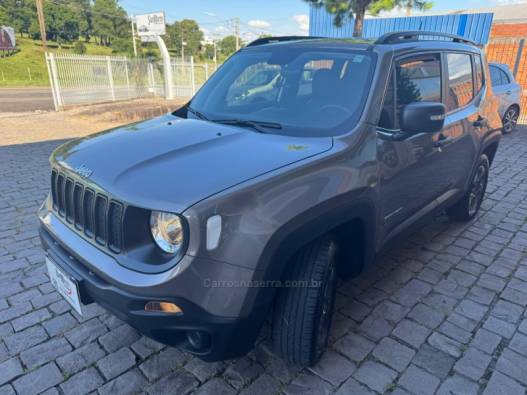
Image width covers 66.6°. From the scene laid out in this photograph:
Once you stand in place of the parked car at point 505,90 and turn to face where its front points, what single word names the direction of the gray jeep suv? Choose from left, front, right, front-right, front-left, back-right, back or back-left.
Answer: front-left

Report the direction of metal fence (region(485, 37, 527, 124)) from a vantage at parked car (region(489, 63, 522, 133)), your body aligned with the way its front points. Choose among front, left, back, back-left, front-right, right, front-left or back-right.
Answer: back-right

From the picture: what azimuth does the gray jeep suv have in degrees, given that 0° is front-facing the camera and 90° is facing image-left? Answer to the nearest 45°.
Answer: approximately 45°

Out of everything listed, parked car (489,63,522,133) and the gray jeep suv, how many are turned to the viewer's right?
0

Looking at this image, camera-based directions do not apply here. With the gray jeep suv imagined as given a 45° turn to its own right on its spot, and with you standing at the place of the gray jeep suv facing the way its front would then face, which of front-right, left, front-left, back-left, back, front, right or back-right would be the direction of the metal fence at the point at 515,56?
back-right

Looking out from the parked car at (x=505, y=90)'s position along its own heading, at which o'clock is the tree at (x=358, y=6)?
The tree is roughly at 3 o'clock from the parked car.

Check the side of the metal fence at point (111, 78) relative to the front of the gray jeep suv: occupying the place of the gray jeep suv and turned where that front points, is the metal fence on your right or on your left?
on your right

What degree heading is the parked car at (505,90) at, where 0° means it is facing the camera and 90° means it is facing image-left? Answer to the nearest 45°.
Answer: approximately 45°

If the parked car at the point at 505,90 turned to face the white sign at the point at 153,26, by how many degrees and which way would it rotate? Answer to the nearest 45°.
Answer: approximately 45° to its right

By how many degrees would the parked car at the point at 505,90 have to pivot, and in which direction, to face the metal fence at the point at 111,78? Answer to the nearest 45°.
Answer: approximately 45° to its right

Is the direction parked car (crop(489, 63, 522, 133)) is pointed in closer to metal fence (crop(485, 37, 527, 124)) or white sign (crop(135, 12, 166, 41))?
the white sign

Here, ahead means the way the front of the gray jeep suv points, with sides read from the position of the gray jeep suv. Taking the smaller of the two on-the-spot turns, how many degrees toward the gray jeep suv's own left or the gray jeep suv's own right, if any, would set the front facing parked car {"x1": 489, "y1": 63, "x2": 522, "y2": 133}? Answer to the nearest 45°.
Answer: approximately 180°

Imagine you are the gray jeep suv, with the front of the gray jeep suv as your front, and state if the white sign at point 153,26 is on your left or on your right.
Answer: on your right
